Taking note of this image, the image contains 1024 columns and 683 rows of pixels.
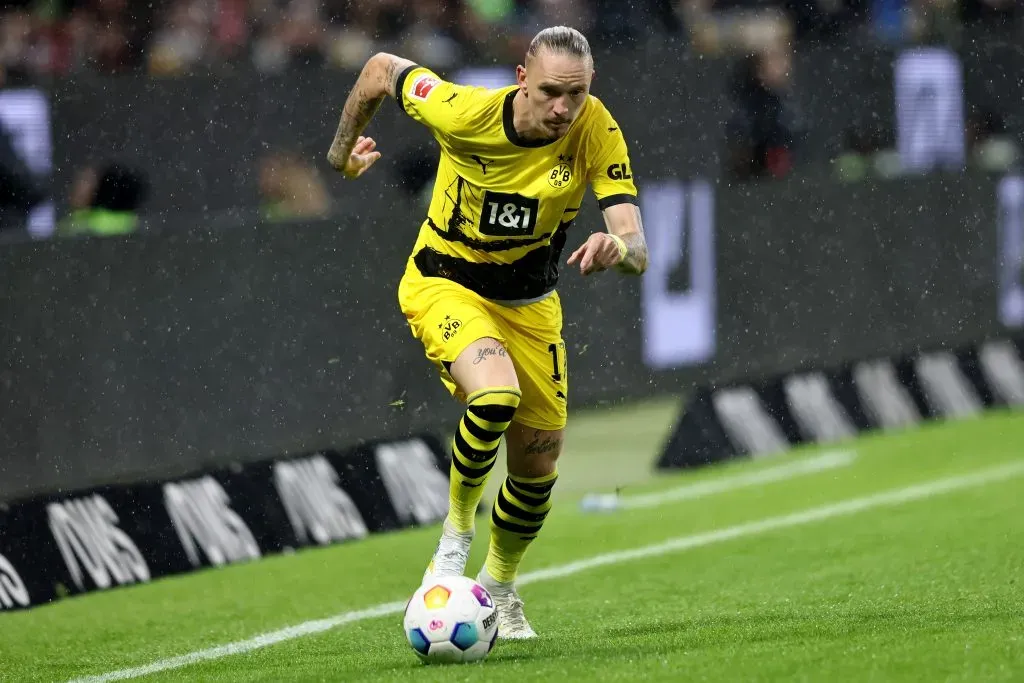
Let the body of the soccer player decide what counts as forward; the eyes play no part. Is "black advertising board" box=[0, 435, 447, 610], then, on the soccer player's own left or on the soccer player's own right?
on the soccer player's own right

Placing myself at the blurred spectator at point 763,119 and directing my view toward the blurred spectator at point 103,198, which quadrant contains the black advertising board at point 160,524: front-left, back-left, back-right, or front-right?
front-left

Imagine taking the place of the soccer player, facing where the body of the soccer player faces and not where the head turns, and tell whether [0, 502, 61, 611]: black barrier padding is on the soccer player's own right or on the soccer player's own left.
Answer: on the soccer player's own right

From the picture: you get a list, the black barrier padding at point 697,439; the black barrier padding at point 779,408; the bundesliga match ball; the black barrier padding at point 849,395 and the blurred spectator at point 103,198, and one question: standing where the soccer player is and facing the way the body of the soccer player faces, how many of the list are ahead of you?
1

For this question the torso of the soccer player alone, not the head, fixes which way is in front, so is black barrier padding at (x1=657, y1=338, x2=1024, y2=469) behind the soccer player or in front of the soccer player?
behind

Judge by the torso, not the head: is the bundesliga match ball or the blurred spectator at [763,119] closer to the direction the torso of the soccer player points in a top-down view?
the bundesliga match ball

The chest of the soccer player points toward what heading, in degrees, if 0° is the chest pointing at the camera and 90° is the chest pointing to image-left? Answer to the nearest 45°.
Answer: approximately 0°

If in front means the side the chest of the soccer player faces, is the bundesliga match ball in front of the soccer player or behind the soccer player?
in front

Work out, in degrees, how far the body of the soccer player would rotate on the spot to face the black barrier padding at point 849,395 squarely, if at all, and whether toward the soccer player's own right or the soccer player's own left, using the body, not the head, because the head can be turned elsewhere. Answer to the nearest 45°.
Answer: approximately 135° to the soccer player's own left

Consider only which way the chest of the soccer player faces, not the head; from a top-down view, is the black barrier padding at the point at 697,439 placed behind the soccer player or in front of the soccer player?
behind

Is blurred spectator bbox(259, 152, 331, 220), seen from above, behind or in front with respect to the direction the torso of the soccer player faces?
behind

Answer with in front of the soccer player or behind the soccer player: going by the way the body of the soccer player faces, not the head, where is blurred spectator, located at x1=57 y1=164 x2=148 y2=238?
behind

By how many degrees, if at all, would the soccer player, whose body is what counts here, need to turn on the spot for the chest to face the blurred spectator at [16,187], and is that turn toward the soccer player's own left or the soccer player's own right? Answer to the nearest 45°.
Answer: approximately 135° to the soccer player's own right

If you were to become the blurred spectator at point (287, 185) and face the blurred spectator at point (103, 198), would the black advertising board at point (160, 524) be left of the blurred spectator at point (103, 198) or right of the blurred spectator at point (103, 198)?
left
